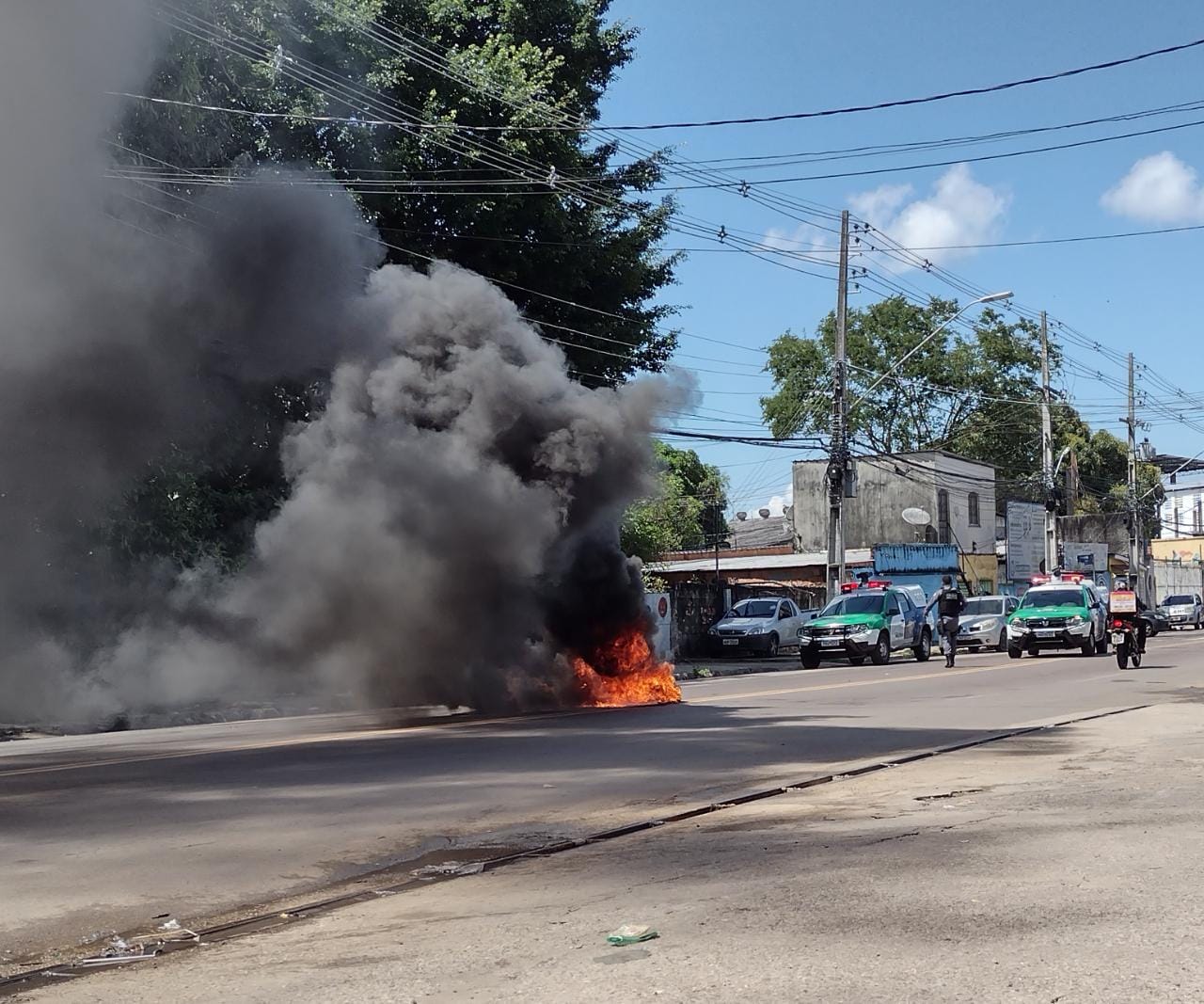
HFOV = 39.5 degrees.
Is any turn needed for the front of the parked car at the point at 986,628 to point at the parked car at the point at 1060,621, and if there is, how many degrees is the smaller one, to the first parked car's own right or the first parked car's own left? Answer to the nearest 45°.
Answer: approximately 45° to the first parked car's own left

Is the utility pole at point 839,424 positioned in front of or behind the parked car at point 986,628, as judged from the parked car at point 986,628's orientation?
in front

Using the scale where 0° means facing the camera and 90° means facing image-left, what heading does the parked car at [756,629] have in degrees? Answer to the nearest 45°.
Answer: approximately 45°

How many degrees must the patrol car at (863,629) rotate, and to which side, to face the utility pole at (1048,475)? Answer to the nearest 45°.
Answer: approximately 135° to its right

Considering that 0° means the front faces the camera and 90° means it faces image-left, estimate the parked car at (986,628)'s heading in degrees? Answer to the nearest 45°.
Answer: approximately 45°

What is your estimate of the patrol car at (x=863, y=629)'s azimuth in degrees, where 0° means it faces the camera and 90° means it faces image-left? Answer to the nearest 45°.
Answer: approximately 45°

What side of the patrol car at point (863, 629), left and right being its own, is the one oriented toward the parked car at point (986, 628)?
back

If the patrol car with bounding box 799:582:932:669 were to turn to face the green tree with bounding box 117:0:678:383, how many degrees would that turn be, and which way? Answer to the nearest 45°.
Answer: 0° — it already faces it

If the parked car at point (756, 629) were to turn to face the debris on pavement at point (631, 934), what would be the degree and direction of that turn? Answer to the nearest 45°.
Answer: approximately 45° to its left
